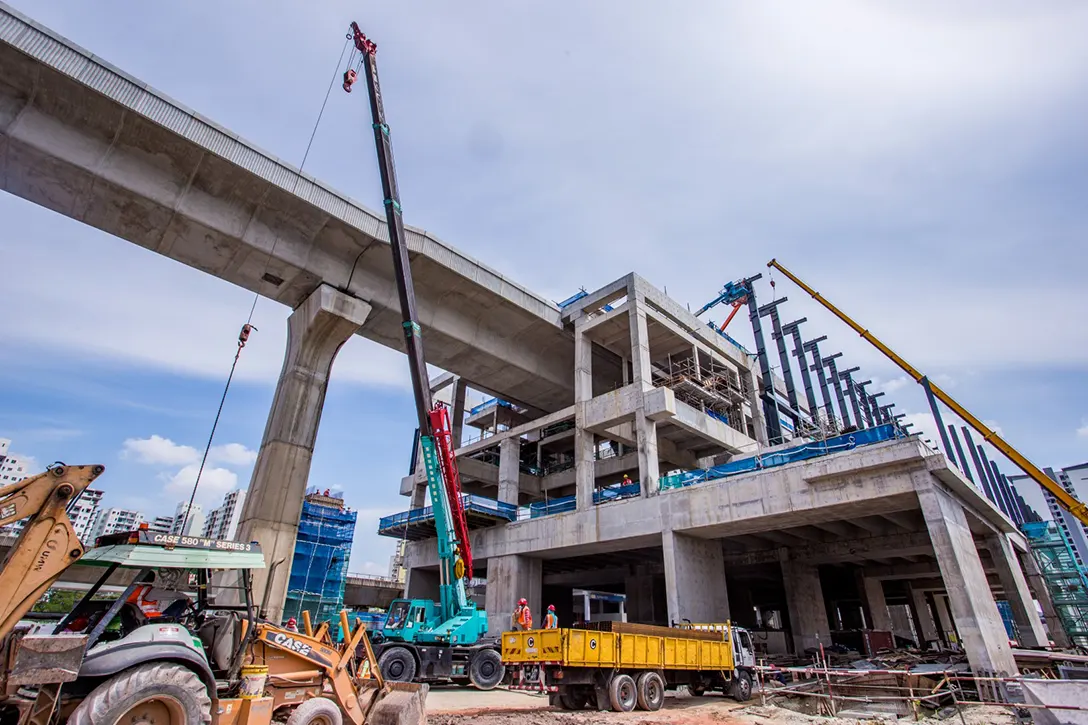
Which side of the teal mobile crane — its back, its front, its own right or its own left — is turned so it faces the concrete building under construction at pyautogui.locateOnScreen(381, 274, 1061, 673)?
back

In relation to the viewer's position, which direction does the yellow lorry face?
facing away from the viewer and to the right of the viewer

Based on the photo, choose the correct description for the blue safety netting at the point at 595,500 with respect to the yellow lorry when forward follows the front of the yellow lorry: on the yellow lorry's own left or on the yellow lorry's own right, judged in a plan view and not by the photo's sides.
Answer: on the yellow lorry's own left

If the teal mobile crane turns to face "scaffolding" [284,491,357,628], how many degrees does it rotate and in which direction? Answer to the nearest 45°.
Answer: approximately 90° to its right

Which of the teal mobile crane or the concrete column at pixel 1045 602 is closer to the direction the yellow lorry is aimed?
the concrete column

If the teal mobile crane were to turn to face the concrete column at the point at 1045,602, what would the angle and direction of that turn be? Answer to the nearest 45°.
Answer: approximately 180°

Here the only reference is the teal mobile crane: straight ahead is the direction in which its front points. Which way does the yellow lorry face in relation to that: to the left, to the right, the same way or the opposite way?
the opposite way

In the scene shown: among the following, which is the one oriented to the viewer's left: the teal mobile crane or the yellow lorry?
the teal mobile crane

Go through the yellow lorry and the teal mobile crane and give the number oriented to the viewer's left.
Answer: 1

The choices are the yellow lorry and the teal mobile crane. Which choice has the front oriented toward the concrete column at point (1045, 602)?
the yellow lorry

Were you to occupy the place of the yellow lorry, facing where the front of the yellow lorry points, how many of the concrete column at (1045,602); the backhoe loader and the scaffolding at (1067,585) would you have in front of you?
2

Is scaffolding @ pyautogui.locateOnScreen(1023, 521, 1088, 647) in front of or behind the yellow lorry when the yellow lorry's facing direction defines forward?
in front

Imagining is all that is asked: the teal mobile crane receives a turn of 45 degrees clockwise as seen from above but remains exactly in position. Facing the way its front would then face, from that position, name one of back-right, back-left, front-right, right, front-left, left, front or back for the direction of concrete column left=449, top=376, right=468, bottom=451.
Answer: front-right

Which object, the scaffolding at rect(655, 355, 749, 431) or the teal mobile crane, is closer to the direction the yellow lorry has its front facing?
the scaffolding

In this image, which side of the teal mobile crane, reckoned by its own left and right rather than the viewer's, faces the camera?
left

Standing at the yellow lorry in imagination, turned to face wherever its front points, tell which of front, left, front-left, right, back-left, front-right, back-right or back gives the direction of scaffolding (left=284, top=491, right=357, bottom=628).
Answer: left
